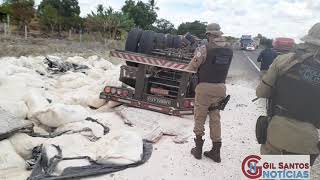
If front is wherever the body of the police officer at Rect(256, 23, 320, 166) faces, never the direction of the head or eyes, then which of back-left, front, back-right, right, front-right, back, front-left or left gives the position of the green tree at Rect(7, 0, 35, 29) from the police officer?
front

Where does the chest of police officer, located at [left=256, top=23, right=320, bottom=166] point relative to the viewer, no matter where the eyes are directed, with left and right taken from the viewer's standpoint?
facing away from the viewer and to the left of the viewer

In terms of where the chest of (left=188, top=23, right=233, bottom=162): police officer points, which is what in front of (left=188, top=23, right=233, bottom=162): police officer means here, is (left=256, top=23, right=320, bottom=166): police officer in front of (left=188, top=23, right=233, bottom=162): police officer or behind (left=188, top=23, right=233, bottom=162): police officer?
behind

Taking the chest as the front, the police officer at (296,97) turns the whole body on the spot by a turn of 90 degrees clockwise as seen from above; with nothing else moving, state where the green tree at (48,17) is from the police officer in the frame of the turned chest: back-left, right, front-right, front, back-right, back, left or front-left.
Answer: left

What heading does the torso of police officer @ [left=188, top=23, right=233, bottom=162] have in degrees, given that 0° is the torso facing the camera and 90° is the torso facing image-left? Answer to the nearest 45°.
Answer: approximately 135°

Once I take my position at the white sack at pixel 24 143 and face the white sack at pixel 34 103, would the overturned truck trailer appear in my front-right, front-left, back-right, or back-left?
front-right
